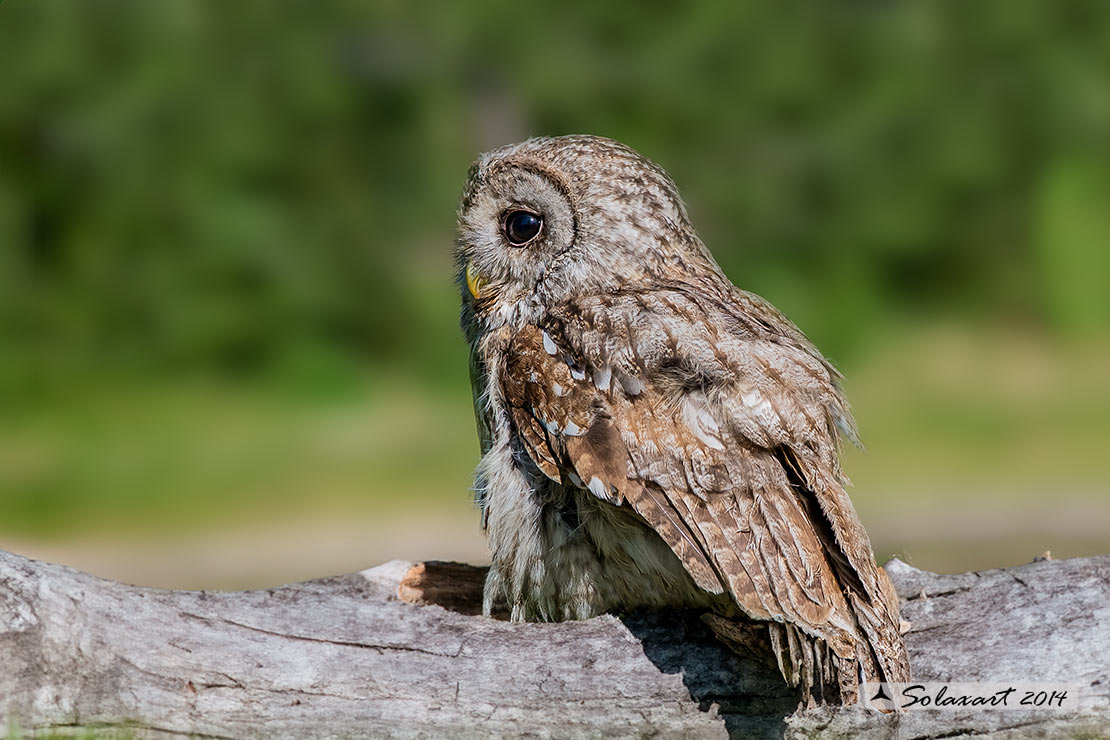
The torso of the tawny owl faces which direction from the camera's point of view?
to the viewer's left
